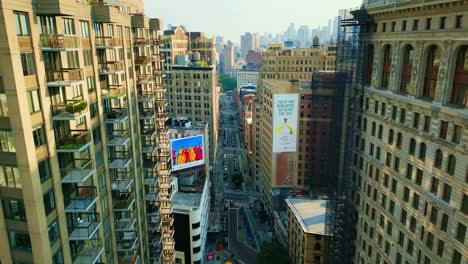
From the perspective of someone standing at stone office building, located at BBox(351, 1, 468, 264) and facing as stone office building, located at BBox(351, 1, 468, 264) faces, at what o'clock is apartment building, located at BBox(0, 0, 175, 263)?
apartment building, located at BBox(0, 0, 175, 263) is roughly at 12 o'clock from stone office building, located at BBox(351, 1, 468, 264).

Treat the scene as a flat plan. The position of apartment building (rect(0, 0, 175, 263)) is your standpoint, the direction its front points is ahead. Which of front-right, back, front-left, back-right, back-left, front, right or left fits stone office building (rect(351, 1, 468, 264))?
front-left

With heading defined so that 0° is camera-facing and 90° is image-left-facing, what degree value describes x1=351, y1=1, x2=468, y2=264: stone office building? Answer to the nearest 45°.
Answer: approximately 45°

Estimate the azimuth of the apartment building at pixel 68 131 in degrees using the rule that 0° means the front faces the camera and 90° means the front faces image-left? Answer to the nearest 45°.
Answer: approximately 315°
